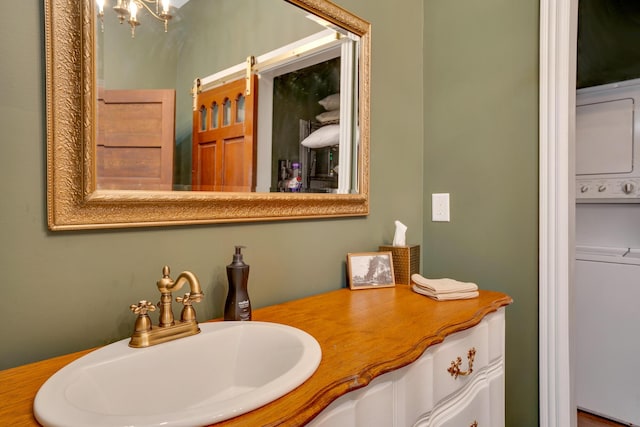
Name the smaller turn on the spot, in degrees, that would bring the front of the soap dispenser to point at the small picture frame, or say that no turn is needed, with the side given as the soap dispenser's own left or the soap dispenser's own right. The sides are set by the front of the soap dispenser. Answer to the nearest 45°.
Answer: approximately 90° to the soap dispenser's own left

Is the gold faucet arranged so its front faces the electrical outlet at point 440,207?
no

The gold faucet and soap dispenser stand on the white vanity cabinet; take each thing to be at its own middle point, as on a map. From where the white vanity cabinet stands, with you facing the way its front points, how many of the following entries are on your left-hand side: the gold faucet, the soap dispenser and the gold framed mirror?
0

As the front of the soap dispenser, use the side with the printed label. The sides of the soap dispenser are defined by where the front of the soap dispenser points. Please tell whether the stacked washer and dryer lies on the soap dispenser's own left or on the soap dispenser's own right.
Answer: on the soap dispenser's own left

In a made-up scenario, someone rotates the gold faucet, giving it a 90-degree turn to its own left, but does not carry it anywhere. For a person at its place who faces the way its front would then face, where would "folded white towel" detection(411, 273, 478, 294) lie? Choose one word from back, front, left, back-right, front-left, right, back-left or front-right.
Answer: front-right

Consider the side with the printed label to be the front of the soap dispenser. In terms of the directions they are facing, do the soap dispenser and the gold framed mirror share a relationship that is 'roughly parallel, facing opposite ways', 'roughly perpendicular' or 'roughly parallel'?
roughly parallel

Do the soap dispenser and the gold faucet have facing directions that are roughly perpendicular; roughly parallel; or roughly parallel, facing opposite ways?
roughly parallel

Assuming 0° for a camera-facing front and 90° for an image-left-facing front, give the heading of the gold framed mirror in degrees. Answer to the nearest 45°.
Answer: approximately 315°

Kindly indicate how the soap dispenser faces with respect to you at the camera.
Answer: facing the viewer and to the right of the viewer

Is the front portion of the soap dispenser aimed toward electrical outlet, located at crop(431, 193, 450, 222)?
no

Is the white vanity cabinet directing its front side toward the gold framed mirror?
no

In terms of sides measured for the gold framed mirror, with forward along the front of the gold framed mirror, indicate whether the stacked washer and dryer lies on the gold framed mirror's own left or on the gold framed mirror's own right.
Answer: on the gold framed mirror's own left

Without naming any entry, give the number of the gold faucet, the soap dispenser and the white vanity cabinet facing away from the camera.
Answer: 0

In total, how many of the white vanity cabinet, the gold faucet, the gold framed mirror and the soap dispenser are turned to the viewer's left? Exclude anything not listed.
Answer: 0

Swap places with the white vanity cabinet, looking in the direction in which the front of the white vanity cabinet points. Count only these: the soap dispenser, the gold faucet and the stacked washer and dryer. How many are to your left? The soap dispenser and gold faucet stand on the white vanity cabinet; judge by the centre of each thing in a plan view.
1
